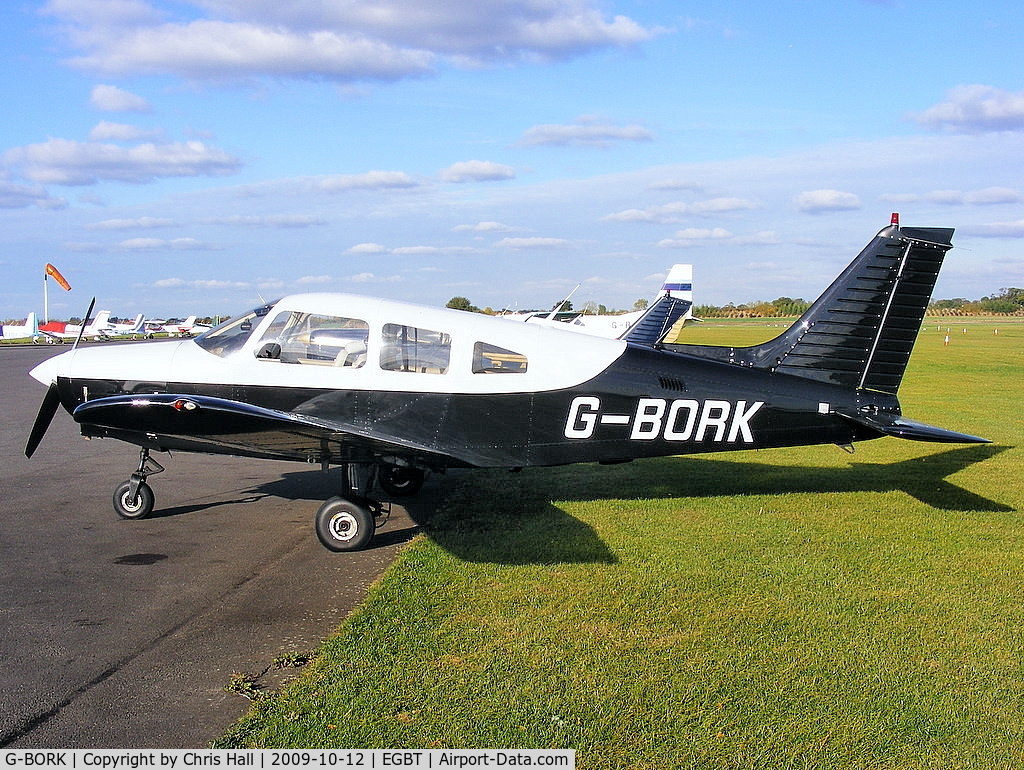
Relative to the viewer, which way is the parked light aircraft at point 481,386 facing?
to the viewer's left
